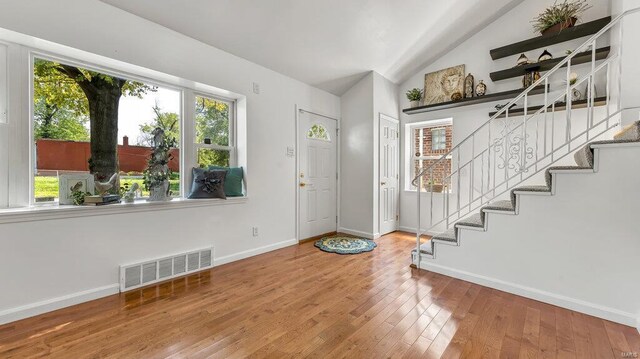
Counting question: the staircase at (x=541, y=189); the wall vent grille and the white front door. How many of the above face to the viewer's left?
1

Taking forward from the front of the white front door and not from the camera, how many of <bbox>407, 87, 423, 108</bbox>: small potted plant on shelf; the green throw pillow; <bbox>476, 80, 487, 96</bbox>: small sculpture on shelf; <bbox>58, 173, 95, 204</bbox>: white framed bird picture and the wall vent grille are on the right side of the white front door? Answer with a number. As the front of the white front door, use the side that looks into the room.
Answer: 3

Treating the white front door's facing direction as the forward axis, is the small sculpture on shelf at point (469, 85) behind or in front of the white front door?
in front

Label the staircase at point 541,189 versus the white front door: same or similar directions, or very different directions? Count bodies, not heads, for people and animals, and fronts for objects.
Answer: very different directions

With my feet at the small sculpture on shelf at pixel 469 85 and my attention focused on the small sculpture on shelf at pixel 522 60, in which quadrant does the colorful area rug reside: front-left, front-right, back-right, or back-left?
back-right

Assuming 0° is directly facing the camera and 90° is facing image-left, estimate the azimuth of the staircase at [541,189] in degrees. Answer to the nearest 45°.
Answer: approximately 90°

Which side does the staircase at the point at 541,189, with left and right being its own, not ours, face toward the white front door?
front

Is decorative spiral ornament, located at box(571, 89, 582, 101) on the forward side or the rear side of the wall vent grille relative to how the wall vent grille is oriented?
on the forward side

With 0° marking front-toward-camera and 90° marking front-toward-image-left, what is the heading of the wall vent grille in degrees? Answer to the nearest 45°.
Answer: approximately 315°

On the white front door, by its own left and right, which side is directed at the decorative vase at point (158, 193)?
right
